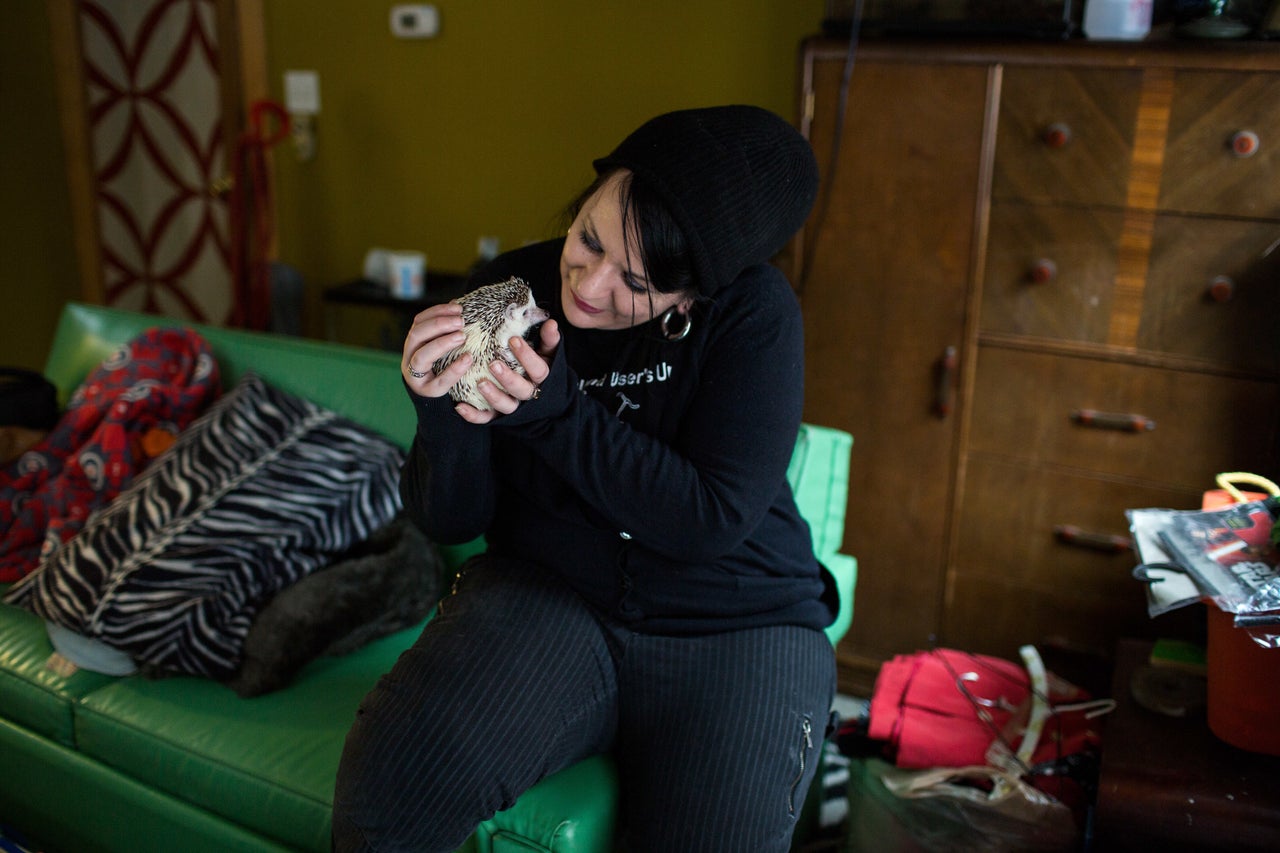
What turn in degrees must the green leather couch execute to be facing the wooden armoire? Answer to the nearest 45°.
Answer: approximately 135° to its left
